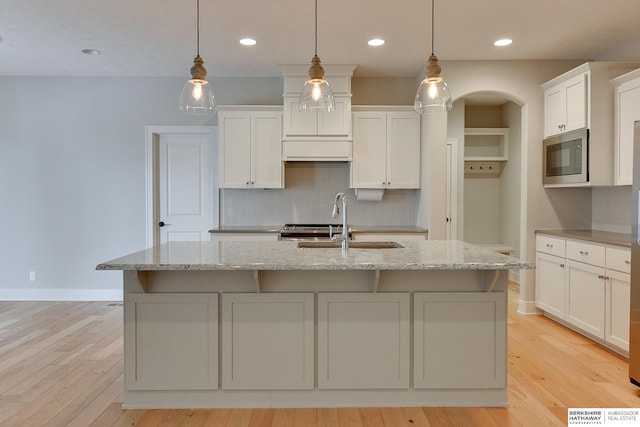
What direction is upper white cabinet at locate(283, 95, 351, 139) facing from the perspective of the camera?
toward the camera

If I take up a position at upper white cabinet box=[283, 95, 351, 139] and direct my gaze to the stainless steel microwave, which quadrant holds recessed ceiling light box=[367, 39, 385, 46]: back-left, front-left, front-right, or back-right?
front-right

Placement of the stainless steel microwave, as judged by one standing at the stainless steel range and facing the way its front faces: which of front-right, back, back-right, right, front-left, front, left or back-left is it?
left

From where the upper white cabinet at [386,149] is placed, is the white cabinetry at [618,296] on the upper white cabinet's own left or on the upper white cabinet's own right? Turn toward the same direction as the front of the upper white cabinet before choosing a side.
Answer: on the upper white cabinet's own left

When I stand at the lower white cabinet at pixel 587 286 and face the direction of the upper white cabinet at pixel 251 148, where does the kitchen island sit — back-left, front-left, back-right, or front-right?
front-left

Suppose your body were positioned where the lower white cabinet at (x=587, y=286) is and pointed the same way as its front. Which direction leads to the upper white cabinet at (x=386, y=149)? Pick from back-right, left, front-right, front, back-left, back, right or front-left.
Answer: front-right

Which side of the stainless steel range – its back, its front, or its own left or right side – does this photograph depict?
front

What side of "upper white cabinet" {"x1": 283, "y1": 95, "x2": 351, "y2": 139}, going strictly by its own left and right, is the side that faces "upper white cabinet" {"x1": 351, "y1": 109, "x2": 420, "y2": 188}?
left

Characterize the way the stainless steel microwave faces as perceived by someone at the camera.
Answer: facing the viewer and to the left of the viewer

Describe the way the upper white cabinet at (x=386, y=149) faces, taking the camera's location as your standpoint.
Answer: facing the viewer

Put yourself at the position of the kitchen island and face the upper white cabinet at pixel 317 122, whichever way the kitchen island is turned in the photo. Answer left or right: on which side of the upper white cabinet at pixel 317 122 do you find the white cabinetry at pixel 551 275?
right

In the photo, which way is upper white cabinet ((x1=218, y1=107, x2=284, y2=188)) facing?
toward the camera

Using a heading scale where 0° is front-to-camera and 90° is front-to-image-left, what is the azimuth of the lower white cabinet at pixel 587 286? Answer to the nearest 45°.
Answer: approximately 45°

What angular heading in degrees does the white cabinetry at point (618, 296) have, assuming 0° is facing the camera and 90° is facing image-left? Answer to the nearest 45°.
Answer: approximately 45°

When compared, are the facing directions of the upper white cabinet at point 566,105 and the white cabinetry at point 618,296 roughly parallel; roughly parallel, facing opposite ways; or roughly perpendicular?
roughly parallel

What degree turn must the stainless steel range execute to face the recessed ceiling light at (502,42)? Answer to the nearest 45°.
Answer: approximately 90° to its left
